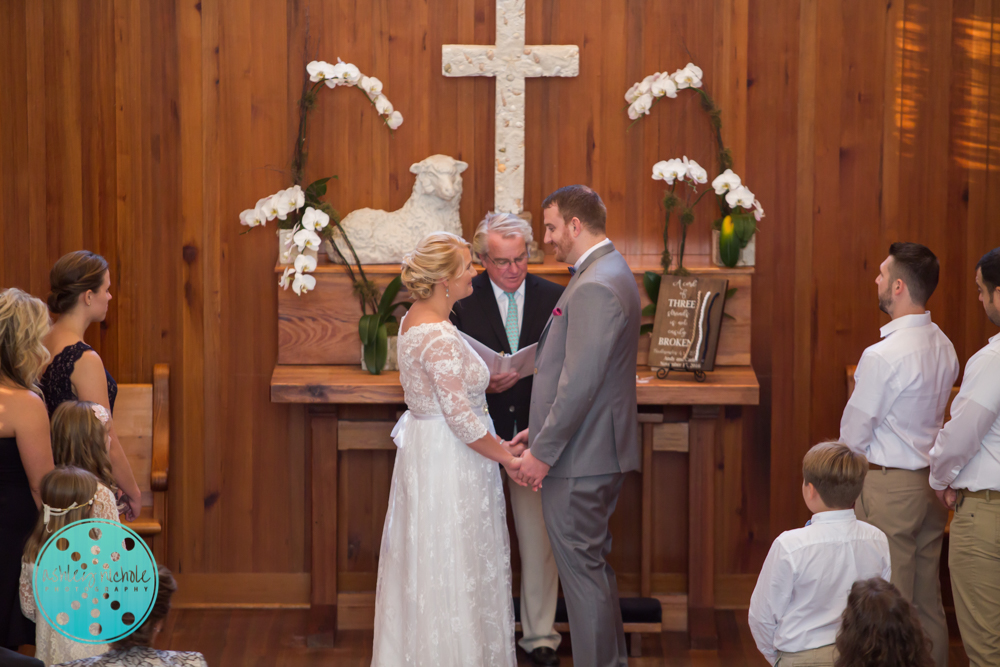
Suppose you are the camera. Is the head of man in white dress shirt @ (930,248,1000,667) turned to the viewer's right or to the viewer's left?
to the viewer's left

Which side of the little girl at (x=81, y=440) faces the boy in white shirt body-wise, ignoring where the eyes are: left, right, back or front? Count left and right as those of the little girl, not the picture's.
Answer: right

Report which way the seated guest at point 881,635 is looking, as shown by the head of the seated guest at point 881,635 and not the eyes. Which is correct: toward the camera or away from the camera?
away from the camera

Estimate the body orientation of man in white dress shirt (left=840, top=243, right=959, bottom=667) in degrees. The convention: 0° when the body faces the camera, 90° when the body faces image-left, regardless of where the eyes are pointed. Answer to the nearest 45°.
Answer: approximately 135°

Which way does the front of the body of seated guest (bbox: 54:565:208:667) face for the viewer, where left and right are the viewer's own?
facing away from the viewer

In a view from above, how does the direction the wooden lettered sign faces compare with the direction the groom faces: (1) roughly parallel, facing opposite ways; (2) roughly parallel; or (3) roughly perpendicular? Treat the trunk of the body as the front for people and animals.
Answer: roughly perpendicular

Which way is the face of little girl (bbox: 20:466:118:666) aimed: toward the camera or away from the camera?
away from the camera

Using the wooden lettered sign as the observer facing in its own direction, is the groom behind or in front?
in front

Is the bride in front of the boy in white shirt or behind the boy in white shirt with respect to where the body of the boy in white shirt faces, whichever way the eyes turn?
in front

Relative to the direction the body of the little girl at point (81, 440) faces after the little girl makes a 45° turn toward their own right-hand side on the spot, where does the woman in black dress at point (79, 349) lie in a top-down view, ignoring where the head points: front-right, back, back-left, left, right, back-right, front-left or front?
left

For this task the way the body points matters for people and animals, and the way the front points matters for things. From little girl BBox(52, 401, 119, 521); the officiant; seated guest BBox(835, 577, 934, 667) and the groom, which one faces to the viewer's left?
the groom
